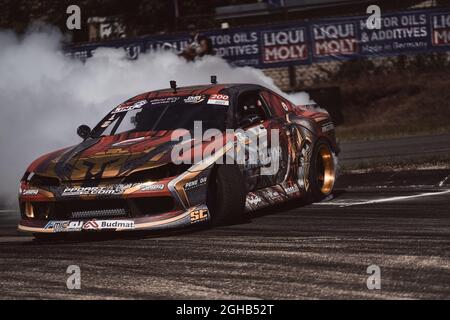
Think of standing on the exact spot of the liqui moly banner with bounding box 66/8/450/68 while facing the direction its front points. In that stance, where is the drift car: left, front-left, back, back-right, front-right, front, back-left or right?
front

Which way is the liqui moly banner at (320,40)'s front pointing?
toward the camera

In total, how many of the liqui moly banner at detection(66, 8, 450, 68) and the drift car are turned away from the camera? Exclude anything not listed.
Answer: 0

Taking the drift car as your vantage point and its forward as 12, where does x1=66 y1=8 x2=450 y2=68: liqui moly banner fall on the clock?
The liqui moly banner is roughly at 5 o'clock from the drift car.

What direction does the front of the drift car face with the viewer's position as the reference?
facing the viewer and to the left of the viewer
